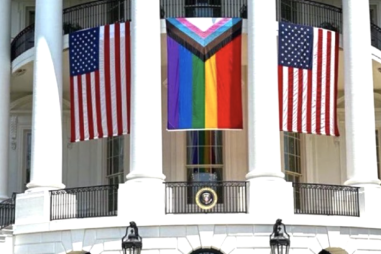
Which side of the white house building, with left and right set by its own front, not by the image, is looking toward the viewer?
front
